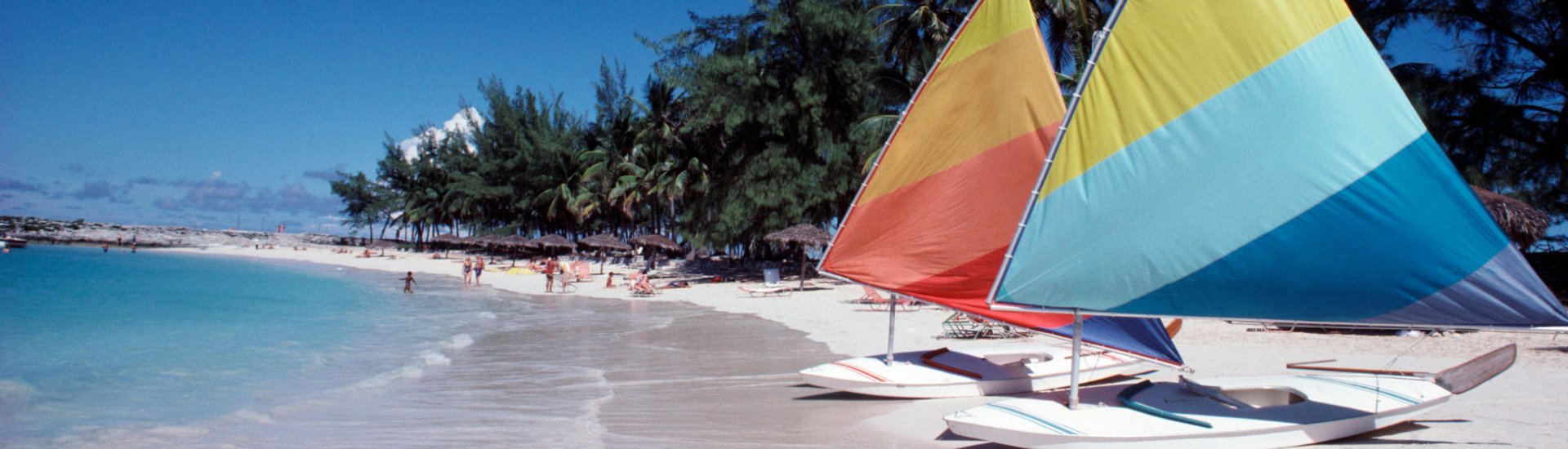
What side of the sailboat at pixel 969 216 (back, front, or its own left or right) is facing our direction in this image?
left

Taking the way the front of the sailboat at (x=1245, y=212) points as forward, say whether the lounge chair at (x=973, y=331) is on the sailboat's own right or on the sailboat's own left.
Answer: on the sailboat's own right

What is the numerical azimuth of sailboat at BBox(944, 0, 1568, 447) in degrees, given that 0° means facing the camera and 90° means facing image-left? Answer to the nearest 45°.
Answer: approximately 90°
